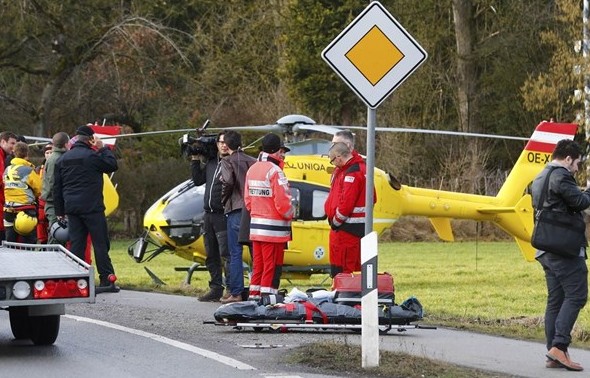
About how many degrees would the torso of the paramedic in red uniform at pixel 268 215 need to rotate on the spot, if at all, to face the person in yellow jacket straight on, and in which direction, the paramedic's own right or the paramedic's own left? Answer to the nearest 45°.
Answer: approximately 90° to the paramedic's own left

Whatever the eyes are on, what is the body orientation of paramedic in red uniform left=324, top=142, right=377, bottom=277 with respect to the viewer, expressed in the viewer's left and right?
facing to the left of the viewer

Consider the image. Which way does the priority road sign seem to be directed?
toward the camera

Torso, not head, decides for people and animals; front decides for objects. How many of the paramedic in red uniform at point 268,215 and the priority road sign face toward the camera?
1

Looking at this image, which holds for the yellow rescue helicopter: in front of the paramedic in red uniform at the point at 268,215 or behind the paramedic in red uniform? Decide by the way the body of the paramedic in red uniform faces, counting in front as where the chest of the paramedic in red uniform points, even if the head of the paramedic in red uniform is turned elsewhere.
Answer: in front

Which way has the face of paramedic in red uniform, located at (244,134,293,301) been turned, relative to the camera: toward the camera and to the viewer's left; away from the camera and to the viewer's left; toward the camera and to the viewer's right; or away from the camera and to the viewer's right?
away from the camera and to the viewer's right

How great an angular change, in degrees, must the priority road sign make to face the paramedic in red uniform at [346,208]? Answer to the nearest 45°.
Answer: approximately 180°

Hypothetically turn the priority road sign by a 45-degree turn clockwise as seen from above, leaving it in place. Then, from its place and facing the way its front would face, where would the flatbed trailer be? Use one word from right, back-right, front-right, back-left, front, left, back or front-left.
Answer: front-right

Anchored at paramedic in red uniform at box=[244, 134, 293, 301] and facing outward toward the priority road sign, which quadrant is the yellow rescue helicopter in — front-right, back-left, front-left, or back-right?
back-left
